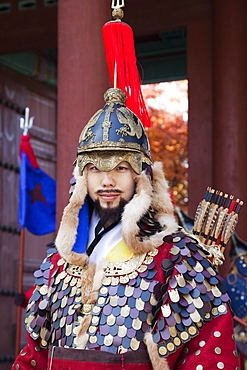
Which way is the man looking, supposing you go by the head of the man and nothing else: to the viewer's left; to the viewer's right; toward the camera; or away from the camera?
toward the camera

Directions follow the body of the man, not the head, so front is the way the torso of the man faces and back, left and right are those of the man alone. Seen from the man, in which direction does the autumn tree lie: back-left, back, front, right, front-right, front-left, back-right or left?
back-right

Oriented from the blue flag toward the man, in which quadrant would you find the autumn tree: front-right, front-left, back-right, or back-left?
back-left

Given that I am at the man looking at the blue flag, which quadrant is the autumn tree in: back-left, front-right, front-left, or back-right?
front-right

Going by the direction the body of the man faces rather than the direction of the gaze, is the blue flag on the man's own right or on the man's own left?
on the man's own right
